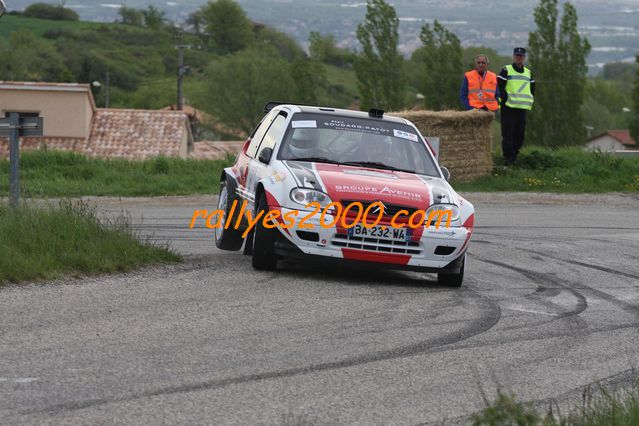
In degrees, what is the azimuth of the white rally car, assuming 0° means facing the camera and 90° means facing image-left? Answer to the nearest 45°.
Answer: approximately 315°

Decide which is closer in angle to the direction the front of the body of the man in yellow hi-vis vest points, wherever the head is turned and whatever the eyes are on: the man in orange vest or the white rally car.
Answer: the white rally car

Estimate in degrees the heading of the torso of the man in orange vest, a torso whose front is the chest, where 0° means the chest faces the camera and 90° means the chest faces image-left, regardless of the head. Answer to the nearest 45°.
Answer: approximately 0°

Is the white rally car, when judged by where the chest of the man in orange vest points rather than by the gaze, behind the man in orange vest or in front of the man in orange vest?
in front

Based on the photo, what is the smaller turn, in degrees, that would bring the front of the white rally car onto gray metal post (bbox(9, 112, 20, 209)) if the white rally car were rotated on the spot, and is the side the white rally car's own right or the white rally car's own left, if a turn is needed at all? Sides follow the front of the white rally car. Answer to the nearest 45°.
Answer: approximately 135° to the white rally car's own right

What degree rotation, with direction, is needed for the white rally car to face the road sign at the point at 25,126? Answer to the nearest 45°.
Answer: approximately 135° to its right

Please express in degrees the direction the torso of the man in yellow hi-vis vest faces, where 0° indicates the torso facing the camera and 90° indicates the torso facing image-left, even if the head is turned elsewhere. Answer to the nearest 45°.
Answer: approximately 0°

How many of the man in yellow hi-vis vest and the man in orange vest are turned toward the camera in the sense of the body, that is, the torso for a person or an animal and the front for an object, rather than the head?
2

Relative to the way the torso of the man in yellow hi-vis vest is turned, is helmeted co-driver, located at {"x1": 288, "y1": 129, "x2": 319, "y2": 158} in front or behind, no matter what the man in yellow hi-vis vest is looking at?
in front

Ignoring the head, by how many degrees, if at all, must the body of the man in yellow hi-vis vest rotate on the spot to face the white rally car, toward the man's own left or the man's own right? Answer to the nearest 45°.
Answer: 0° — they already face it

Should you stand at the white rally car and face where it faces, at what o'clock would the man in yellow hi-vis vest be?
The man in yellow hi-vis vest is roughly at 8 o'clock from the white rally car.
